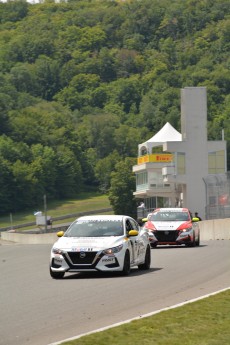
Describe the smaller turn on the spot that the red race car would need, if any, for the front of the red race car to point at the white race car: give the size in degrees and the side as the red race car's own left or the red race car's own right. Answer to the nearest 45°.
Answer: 0° — it already faces it

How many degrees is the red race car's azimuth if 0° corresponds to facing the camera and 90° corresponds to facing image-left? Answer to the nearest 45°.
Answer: approximately 0°
